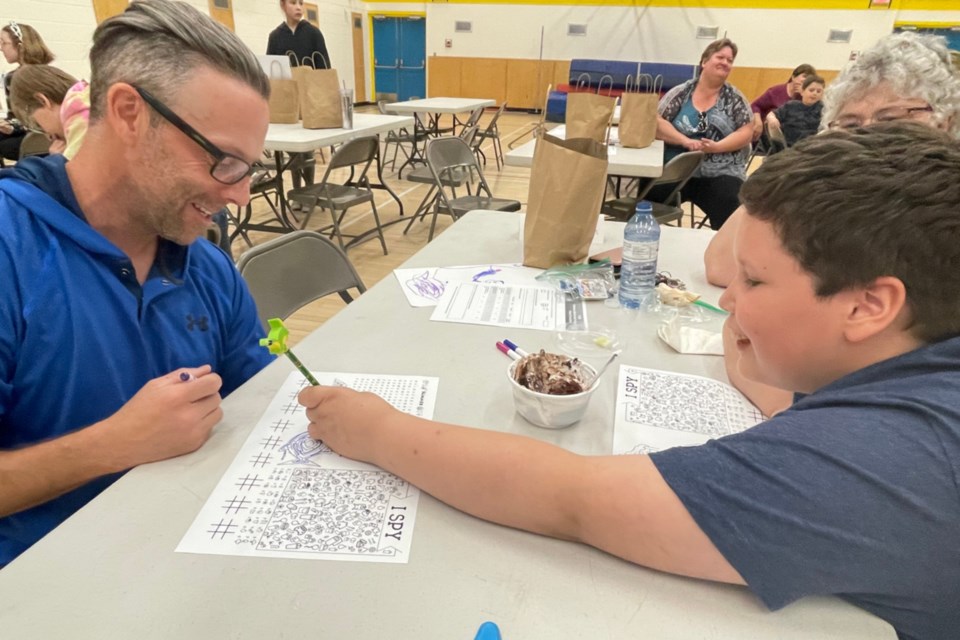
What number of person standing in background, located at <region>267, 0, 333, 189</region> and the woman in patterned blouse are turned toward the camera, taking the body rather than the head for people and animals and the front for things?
2

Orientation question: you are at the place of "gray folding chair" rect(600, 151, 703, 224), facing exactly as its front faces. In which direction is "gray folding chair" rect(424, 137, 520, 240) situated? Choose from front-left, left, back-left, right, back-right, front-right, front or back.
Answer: front-right

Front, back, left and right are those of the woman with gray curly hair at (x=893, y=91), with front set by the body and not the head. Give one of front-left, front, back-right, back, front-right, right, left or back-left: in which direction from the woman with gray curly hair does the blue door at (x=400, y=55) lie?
right

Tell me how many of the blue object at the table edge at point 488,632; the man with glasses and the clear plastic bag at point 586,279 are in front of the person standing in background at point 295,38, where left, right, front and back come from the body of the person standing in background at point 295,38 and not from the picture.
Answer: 3

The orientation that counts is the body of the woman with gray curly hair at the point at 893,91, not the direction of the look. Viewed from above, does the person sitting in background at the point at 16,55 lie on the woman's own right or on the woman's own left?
on the woman's own right

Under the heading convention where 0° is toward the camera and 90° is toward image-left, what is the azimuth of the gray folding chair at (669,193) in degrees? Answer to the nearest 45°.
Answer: approximately 45°

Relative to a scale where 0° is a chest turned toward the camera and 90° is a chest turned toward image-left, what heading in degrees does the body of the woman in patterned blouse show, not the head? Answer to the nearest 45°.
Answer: approximately 0°

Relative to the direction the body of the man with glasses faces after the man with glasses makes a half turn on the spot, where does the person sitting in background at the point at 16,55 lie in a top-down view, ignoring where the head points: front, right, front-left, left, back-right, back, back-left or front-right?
front-right

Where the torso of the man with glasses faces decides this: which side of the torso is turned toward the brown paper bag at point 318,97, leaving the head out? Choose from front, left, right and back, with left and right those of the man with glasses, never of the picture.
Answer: left

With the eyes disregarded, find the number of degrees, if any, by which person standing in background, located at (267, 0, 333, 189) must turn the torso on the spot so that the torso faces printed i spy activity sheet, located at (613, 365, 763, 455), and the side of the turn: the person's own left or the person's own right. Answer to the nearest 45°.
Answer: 0° — they already face it
